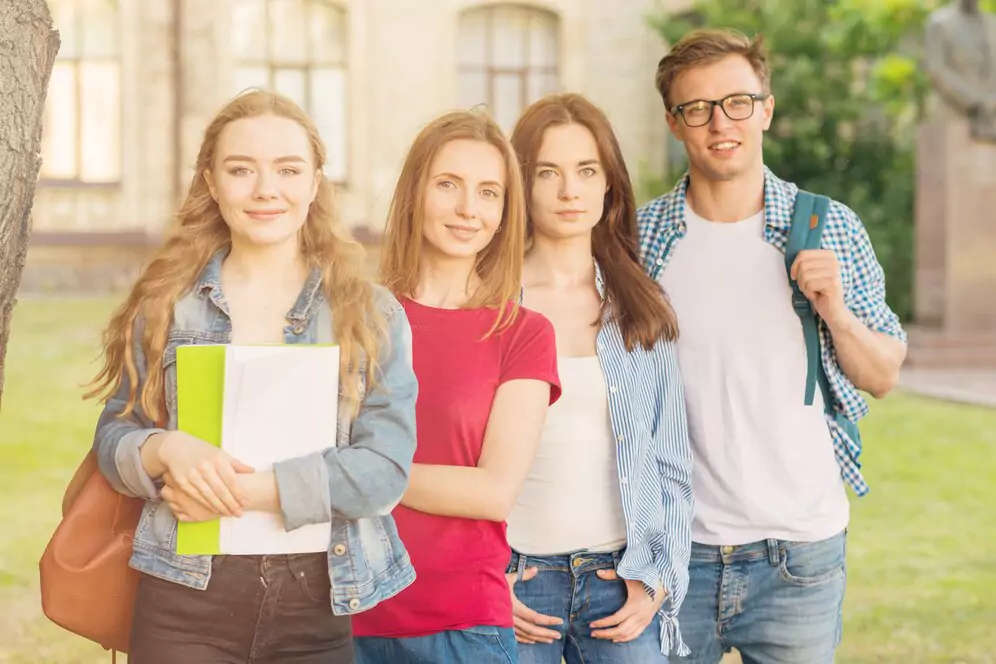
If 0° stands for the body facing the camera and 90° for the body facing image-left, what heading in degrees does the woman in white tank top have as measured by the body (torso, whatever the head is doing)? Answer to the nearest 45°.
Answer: approximately 0°

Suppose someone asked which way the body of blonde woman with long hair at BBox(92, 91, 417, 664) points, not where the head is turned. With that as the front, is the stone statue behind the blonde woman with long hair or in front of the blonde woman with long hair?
behind

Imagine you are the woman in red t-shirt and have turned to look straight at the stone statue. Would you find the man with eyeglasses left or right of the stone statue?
right

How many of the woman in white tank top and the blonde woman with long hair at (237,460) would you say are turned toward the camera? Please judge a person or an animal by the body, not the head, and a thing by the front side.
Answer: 2

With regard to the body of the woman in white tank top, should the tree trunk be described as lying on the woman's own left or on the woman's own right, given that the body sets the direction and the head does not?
on the woman's own right

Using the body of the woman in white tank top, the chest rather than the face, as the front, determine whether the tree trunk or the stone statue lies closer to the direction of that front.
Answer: the tree trunk

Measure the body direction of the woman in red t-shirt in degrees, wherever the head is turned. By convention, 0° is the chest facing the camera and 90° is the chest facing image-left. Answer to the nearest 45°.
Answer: approximately 45°

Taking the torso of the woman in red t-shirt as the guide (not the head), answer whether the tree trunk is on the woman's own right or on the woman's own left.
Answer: on the woman's own right
